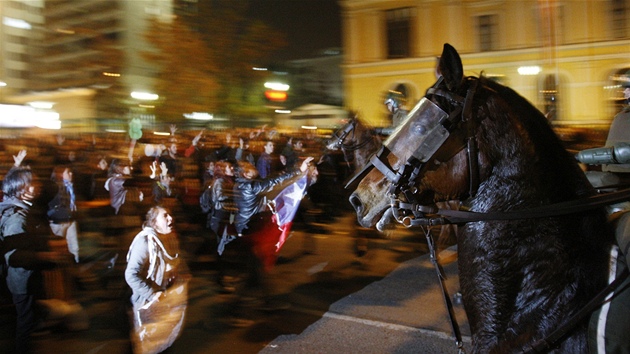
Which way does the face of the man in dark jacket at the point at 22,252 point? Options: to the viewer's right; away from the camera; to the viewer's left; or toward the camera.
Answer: to the viewer's right

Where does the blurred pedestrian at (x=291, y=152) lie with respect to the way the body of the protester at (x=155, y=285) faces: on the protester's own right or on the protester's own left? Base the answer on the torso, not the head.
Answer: on the protester's own left

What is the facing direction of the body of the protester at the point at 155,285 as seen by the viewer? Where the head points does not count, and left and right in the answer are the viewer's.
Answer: facing the viewer and to the right of the viewer

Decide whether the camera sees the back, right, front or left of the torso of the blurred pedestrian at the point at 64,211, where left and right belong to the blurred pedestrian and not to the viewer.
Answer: right

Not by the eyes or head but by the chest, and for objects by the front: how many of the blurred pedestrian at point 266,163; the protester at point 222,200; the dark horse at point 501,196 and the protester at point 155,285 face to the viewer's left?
1

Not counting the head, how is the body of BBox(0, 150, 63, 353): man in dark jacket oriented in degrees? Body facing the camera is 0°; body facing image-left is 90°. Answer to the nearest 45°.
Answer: approximately 270°

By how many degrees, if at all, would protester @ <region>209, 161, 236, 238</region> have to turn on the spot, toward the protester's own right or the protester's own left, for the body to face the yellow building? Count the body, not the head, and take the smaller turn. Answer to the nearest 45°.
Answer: approximately 45° to the protester's own left
